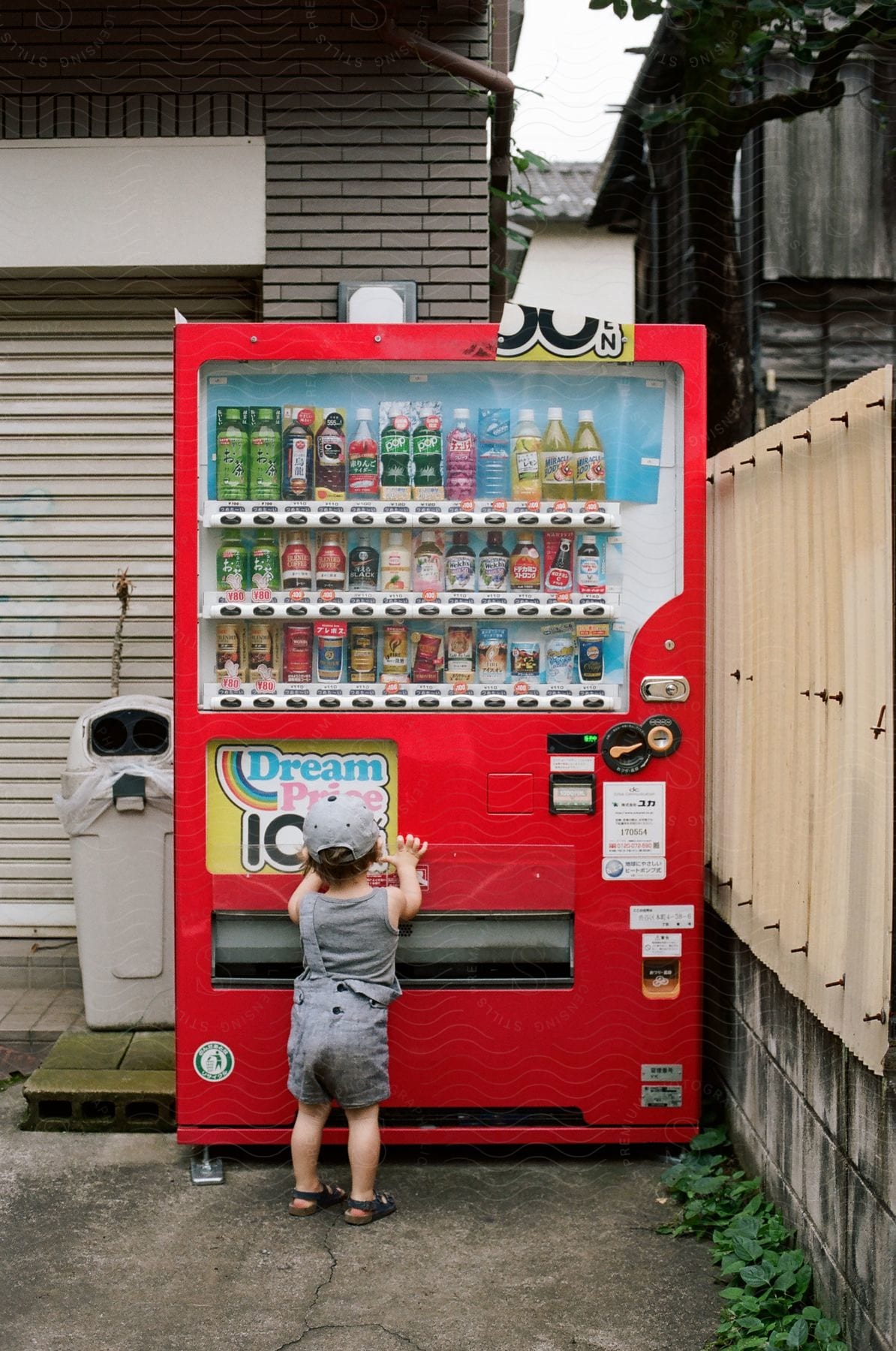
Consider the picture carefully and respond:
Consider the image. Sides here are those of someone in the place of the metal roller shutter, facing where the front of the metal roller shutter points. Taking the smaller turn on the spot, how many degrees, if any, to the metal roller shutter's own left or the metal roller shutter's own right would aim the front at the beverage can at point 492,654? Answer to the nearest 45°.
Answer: approximately 45° to the metal roller shutter's own left

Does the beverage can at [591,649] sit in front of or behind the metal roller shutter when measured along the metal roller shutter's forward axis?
in front

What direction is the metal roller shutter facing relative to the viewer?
toward the camera

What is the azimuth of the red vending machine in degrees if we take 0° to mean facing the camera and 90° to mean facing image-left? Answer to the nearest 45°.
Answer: approximately 0°

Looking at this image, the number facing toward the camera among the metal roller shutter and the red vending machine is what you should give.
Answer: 2

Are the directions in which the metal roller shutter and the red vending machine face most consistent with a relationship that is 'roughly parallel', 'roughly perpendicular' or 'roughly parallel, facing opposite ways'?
roughly parallel

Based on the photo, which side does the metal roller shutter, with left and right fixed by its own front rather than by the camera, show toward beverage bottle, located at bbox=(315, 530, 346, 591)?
front

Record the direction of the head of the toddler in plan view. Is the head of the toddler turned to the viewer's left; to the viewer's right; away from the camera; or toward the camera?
away from the camera
